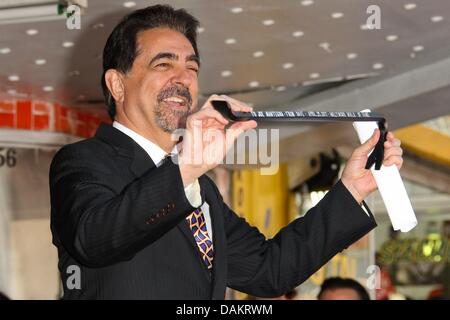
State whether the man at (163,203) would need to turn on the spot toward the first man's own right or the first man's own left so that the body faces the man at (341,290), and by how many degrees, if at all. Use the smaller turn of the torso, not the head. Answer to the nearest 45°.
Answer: approximately 135° to the first man's own left

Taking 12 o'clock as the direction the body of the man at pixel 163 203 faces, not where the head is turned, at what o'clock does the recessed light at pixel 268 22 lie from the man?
The recessed light is roughly at 8 o'clock from the man.

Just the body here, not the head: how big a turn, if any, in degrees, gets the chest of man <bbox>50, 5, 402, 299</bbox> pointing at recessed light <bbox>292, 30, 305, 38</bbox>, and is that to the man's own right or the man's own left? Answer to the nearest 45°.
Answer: approximately 135° to the man's own left

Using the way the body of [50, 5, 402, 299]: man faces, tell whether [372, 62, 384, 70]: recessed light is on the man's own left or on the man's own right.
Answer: on the man's own left

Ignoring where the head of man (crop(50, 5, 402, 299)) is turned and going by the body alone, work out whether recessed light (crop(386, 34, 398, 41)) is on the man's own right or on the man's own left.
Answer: on the man's own left

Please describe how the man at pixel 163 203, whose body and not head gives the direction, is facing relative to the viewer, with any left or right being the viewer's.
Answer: facing the viewer and to the right of the viewer

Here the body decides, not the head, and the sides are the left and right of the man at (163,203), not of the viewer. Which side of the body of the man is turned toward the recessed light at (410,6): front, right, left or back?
left

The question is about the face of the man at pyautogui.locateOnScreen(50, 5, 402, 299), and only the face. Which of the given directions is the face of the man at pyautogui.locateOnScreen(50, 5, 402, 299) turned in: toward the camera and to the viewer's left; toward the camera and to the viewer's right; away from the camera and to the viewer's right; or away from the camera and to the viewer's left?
toward the camera and to the viewer's right
